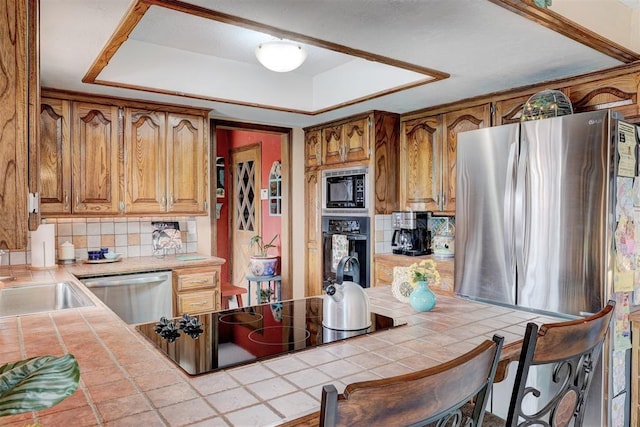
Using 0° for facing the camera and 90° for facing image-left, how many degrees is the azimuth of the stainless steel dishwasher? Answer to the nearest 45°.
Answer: approximately 315°

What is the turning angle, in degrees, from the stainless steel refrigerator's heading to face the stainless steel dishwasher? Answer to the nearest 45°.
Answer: approximately 45° to its right

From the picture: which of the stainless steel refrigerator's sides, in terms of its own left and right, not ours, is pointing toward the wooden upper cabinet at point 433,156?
right

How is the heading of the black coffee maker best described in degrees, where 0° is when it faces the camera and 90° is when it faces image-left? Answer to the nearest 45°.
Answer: approximately 45°

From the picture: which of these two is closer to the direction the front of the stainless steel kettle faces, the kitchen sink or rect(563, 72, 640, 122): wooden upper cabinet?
the kitchen sink

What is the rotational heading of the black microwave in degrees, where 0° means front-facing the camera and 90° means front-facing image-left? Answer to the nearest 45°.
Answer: approximately 45°

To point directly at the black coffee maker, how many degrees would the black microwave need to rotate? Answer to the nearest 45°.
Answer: approximately 135° to its left

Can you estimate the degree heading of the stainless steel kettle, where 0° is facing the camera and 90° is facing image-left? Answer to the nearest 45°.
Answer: approximately 45°

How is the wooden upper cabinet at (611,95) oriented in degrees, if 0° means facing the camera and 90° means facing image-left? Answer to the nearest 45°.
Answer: approximately 45°
